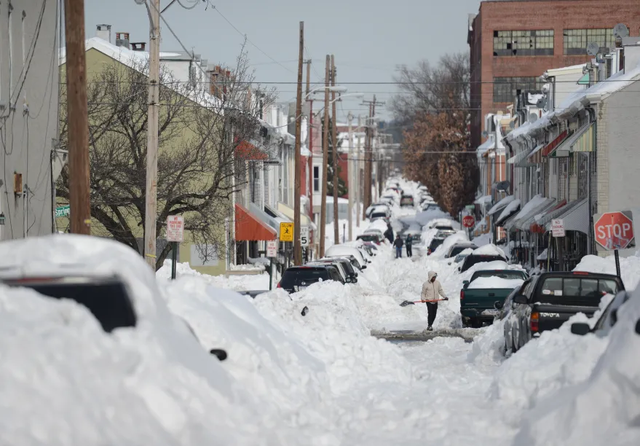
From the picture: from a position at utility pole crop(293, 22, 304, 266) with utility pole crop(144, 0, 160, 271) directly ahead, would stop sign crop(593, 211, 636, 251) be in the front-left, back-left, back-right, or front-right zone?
front-left

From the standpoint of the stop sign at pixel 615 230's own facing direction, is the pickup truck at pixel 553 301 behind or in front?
in front

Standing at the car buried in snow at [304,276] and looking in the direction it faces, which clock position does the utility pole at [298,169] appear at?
The utility pole is roughly at 12 o'clock from the car buried in snow.

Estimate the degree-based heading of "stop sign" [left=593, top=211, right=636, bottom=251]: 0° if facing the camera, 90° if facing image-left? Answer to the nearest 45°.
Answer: approximately 0°

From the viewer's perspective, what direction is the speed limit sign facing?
toward the camera

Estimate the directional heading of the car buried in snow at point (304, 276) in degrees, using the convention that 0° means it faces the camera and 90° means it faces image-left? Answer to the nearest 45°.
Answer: approximately 180°

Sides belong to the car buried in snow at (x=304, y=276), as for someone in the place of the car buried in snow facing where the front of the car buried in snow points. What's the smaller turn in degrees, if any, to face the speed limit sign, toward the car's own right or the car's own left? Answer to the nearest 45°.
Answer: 0° — it already faces it

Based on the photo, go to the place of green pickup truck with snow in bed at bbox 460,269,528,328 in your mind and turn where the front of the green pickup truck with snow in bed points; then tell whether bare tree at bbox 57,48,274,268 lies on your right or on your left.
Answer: on your left

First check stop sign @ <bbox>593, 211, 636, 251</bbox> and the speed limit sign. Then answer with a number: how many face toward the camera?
2

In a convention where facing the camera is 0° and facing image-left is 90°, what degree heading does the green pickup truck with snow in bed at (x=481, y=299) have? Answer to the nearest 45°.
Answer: approximately 180°
